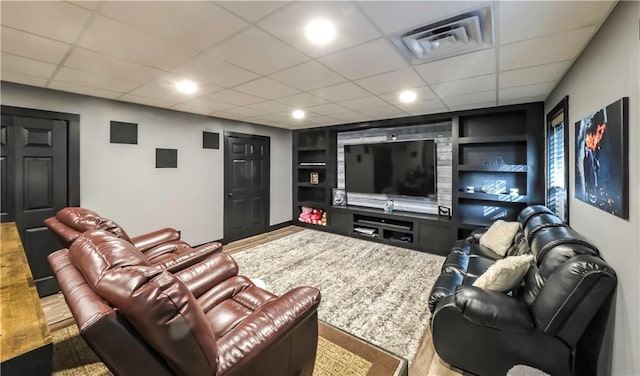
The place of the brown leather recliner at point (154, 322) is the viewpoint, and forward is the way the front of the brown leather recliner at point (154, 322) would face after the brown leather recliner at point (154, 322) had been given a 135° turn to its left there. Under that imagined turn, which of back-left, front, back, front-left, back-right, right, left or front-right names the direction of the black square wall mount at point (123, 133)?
right

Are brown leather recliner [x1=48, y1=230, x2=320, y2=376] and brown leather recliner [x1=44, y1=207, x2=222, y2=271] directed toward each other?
no

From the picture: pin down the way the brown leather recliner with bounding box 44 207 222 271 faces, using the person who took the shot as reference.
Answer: facing away from the viewer and to the right of the viewer

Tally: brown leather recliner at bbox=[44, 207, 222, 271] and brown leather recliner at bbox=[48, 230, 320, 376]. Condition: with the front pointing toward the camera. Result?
0

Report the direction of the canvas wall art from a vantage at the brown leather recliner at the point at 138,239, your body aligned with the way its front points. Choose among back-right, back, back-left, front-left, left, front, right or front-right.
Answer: right

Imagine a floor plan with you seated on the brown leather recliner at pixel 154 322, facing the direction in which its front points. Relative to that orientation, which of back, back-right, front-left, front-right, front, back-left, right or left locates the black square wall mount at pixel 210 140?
front-left

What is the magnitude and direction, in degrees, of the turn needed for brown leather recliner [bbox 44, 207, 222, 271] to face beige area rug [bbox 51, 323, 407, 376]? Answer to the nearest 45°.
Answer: approximately 90° to its right

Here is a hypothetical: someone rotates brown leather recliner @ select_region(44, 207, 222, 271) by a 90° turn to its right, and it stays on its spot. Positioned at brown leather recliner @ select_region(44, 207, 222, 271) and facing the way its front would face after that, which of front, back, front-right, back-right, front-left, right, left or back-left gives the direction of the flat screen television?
front-left

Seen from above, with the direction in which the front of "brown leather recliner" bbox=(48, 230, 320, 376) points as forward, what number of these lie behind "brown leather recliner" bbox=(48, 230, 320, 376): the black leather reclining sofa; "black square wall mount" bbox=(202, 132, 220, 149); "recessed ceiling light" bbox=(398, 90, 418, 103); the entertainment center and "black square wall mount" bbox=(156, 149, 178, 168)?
0

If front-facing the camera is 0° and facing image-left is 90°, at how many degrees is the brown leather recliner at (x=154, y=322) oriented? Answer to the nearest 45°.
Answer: approximately 225°

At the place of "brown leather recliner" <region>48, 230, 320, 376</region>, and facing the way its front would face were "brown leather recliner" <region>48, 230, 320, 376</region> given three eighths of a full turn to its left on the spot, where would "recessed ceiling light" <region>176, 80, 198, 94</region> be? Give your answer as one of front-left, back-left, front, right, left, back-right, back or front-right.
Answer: right

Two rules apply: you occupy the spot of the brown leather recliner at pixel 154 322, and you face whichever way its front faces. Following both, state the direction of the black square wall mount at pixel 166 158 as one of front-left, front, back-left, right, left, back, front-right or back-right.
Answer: front-left

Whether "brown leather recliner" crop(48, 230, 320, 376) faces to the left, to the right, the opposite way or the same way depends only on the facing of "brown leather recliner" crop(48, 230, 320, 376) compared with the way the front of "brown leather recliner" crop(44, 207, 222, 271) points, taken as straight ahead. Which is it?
the same way

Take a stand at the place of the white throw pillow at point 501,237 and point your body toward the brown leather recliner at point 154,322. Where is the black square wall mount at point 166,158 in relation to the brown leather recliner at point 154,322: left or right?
right

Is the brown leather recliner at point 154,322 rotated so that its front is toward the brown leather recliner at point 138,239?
no

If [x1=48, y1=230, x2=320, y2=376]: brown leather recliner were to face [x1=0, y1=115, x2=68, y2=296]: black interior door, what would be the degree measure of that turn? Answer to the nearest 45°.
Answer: approximately 90° to its left

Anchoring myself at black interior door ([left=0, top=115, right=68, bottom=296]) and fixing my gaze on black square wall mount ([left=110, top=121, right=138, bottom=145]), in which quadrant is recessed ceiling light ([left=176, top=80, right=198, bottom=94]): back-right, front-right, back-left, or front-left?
front-right

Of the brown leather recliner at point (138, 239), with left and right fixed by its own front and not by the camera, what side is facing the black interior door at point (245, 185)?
front
